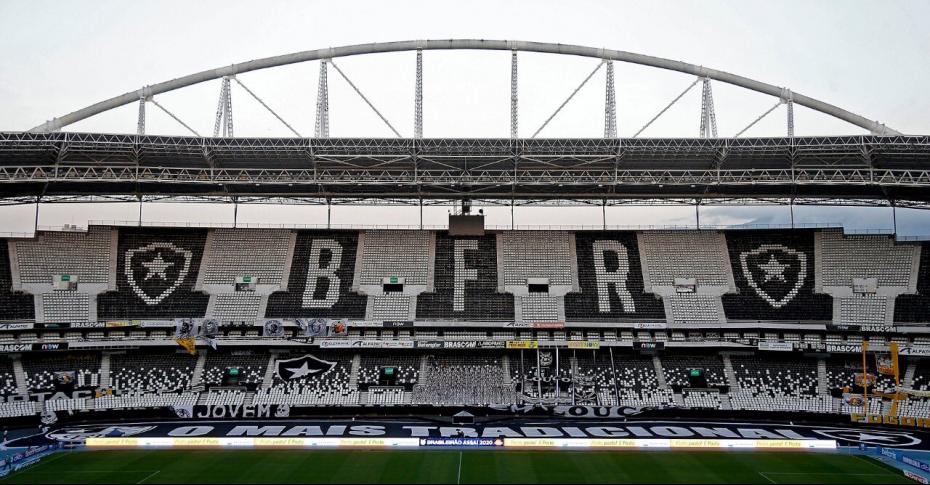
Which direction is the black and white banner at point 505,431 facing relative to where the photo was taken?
toward the camera
